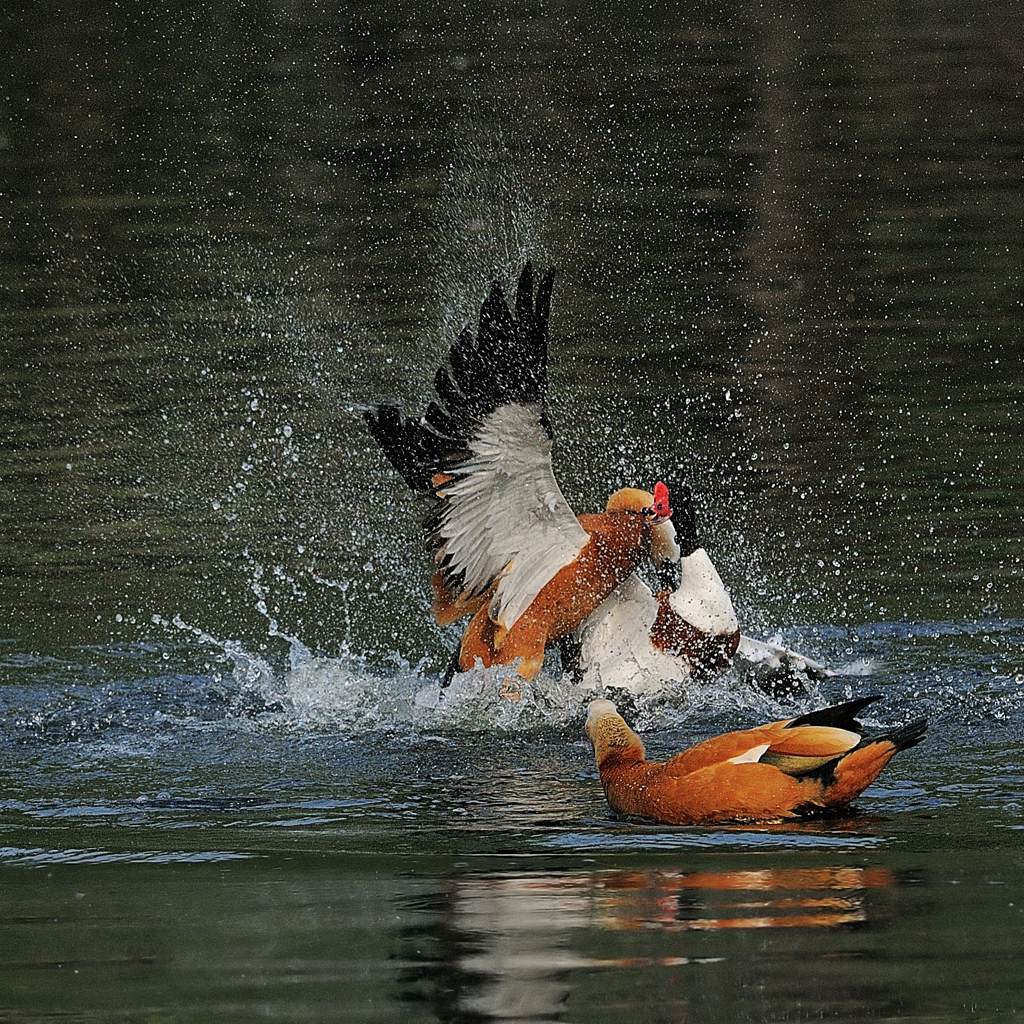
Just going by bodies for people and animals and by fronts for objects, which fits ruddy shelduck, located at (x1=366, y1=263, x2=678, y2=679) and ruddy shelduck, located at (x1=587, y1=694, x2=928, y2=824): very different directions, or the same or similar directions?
very different directions

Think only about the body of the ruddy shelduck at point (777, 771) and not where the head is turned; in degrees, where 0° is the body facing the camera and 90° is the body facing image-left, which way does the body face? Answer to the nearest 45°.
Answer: approximately 90°

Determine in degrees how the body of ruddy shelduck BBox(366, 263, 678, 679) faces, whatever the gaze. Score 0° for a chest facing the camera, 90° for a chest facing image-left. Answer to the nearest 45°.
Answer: approximately 270°

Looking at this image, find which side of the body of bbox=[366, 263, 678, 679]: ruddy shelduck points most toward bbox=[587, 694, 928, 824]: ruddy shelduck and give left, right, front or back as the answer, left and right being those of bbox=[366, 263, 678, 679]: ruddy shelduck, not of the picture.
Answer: right

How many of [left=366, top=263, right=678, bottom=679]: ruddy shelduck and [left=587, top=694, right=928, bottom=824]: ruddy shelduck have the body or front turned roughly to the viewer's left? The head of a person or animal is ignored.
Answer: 1

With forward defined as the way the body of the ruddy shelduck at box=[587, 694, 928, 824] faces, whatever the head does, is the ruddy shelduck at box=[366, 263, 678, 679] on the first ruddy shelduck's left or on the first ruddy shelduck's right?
on the first ruddy shelduck's right
